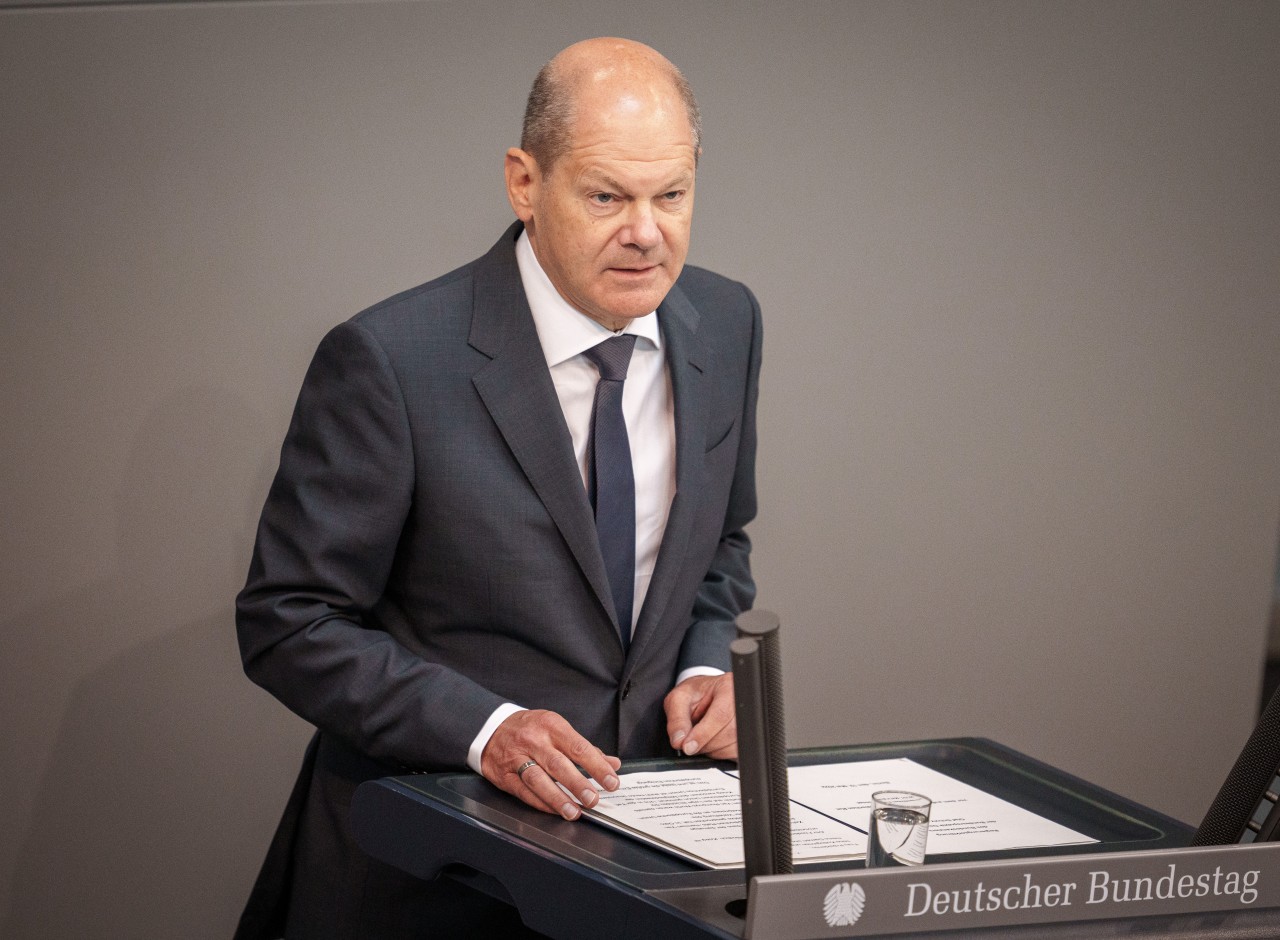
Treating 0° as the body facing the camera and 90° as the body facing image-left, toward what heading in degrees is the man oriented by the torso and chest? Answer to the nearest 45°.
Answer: approximately 315°

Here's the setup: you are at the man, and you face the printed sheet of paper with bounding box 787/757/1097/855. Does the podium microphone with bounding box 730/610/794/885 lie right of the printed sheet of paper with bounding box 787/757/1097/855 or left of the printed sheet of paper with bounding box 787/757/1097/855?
right

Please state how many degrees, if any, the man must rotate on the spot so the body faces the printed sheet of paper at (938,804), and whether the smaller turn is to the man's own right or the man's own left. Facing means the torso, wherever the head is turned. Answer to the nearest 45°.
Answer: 0° — they already face it
